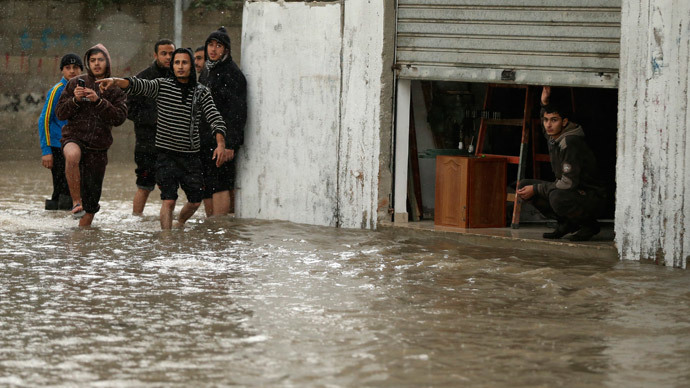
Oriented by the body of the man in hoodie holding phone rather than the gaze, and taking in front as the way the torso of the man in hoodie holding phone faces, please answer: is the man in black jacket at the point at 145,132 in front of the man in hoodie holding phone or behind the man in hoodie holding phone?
behind

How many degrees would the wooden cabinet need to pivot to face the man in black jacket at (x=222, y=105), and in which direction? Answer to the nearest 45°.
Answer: approximately 45° to its right

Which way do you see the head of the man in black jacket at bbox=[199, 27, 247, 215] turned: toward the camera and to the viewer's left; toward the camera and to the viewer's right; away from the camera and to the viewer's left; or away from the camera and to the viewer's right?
toward the camera and to the viewer's left

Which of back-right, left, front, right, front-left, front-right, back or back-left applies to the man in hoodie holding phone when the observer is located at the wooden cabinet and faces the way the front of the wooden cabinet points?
front-right

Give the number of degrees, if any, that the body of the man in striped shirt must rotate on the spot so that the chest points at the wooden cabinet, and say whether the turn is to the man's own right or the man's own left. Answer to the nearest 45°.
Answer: approximately 90° to the man's own left

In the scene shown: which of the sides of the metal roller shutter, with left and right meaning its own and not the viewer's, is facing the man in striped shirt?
right

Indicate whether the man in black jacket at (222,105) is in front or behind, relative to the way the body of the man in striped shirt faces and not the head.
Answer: behind
